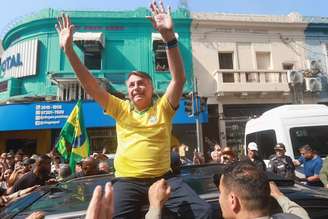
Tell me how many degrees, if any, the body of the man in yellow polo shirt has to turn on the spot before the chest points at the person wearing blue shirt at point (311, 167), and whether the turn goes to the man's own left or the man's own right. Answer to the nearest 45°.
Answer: approximately 135° to the man's own left

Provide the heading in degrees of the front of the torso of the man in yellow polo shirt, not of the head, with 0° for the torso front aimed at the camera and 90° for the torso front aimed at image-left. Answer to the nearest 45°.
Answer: approximately 0°

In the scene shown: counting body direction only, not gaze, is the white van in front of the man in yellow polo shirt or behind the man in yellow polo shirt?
behind

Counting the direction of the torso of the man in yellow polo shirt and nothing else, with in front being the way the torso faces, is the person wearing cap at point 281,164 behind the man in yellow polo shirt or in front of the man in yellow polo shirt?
behind

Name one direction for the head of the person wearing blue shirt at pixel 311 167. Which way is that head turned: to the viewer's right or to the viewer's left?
to the viewer's left
